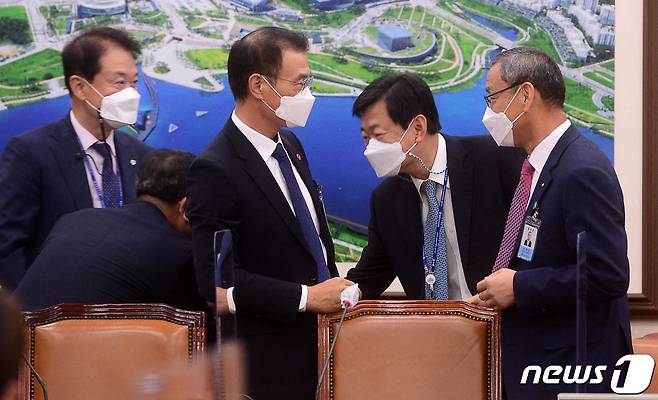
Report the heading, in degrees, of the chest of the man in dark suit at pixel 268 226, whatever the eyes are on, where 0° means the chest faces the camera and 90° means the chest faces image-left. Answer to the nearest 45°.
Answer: approximately 315°

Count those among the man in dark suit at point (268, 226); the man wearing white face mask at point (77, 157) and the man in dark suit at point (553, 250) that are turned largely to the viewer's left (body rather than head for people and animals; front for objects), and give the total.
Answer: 1

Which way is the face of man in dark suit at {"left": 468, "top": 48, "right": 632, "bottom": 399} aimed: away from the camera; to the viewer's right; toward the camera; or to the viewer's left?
to the viewer's left

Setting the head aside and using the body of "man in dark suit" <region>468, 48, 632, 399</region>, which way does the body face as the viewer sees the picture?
to the viewer's left

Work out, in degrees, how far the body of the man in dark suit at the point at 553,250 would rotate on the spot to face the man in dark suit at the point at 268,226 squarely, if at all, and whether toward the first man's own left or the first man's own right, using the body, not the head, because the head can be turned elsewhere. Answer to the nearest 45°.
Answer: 0° — they already face them

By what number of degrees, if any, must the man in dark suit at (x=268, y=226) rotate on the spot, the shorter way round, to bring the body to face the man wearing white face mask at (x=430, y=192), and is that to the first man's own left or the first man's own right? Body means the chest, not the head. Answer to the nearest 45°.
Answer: approximately 45° to the first man's own left

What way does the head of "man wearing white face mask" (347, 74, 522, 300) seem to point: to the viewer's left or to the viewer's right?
to the viewer's left

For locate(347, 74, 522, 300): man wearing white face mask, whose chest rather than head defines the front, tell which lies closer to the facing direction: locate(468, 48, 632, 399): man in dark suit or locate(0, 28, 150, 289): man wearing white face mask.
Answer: the man wearing white face mask

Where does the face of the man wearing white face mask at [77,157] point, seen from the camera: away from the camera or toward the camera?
toward the camera

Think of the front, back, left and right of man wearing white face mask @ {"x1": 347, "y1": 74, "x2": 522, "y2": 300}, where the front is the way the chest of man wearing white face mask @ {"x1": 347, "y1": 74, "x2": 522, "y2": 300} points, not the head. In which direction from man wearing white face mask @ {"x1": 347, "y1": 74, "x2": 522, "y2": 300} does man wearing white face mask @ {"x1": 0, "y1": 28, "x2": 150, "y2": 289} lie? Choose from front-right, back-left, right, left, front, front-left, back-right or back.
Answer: front-right

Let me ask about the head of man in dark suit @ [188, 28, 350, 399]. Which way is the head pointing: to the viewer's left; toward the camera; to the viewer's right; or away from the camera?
to the viewer's right

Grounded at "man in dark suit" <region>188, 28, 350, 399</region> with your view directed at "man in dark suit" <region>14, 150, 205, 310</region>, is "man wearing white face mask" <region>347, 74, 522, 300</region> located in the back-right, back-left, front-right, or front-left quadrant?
back-right

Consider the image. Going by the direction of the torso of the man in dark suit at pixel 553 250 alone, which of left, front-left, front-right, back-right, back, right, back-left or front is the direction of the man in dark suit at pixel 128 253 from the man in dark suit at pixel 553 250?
front
